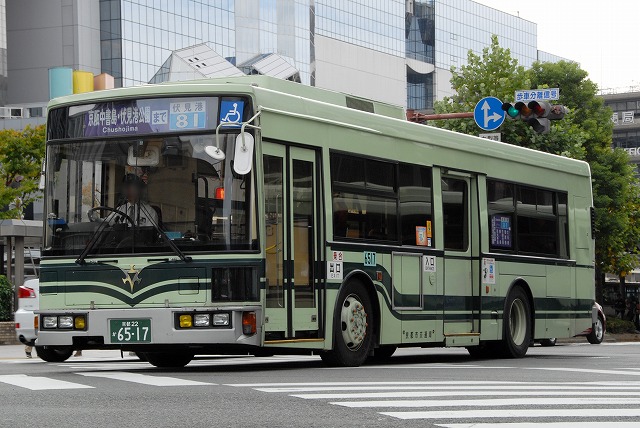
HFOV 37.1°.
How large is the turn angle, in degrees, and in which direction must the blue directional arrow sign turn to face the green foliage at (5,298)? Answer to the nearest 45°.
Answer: approximately 90° to its right

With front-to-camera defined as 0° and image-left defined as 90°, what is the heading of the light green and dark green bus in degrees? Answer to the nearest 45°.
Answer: approximately 45°

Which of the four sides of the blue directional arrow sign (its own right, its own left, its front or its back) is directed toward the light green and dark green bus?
front

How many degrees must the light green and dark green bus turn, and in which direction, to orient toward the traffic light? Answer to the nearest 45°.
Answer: approximately 180°

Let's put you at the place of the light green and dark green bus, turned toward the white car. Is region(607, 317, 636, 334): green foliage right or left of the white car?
right

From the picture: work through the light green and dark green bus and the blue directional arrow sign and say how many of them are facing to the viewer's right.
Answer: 0

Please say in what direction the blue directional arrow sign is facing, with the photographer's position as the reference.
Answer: facing the viewer

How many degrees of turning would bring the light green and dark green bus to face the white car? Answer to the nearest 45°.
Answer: approximately 90° to its right

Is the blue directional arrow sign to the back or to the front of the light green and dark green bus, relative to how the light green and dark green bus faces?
to the back
